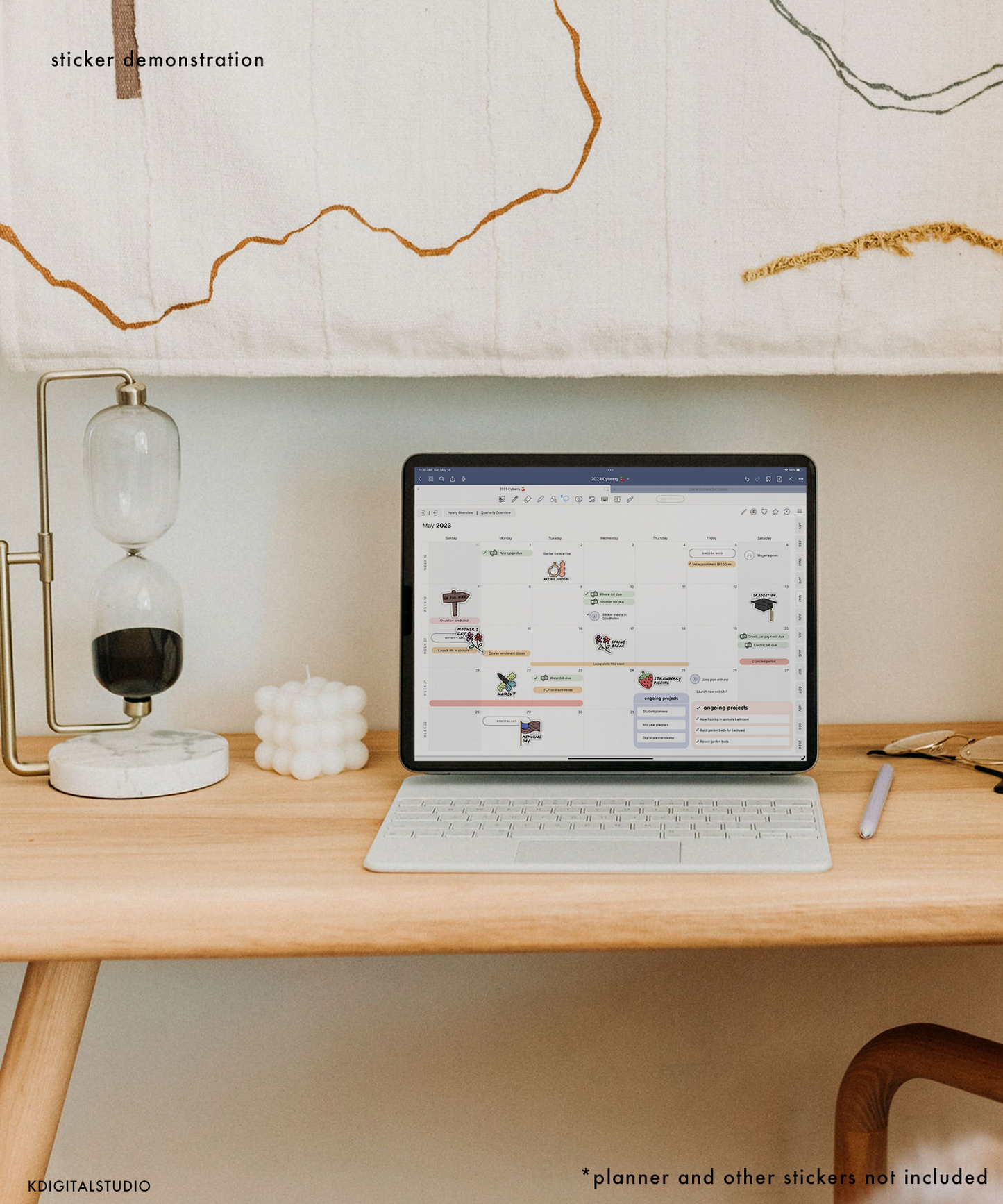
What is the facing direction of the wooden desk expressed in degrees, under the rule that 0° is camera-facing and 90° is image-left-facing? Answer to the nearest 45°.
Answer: approximately 0°

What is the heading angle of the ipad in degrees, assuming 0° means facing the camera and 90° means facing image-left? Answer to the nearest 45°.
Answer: approximately 0°
